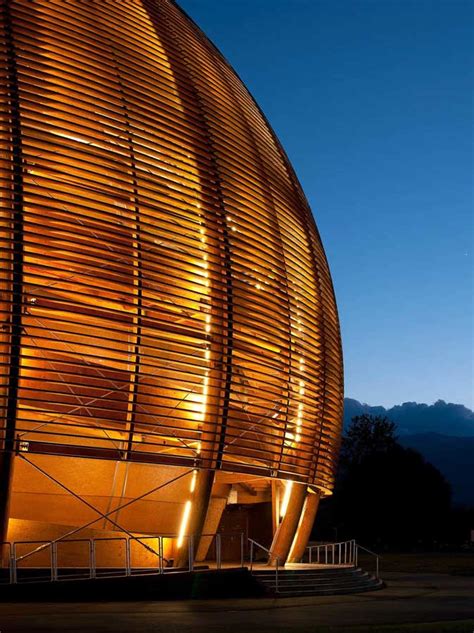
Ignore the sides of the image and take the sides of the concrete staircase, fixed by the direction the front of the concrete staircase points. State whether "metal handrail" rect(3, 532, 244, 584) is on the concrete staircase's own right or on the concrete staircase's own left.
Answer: on the concrete staircase's own right

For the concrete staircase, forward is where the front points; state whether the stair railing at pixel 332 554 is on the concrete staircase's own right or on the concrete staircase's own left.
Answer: on the concrete staircase's own left

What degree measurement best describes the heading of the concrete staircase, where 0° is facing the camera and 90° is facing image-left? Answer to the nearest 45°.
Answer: approximately 315°
